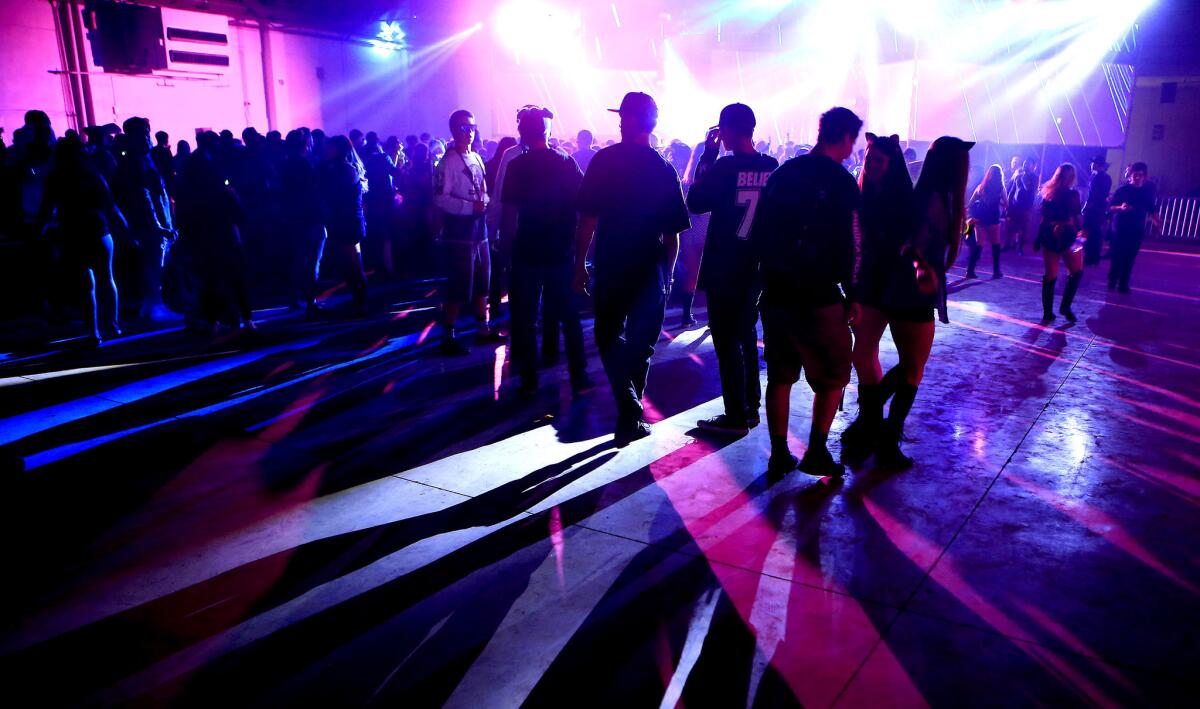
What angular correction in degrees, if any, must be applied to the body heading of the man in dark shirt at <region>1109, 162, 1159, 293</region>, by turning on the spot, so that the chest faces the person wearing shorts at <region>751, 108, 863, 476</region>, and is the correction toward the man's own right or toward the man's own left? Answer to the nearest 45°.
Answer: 0° — they already face them

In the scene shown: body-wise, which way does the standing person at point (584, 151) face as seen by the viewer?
away from the camera

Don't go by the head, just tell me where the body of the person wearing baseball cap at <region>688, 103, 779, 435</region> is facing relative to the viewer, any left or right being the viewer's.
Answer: facing away from the viewer and to the left of the viewer

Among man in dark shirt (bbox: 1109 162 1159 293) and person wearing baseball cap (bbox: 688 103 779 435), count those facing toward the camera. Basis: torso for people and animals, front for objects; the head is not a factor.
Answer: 1

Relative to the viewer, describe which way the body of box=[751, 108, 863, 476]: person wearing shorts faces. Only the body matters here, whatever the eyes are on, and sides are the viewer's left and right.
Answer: facing away from the viewer and to the right of the viewer

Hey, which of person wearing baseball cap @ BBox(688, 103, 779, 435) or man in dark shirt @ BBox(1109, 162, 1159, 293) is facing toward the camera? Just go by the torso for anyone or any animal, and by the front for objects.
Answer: the man in dark shirt

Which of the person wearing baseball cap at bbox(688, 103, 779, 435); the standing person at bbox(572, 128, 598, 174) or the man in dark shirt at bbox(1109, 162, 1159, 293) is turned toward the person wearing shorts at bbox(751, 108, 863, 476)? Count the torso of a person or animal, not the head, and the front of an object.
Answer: the man in dark shirt

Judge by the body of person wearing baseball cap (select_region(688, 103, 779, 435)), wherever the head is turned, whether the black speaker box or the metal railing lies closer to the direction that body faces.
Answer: the black speaker box

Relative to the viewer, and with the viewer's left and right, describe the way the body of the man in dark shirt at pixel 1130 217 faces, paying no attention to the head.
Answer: facing the viewer
